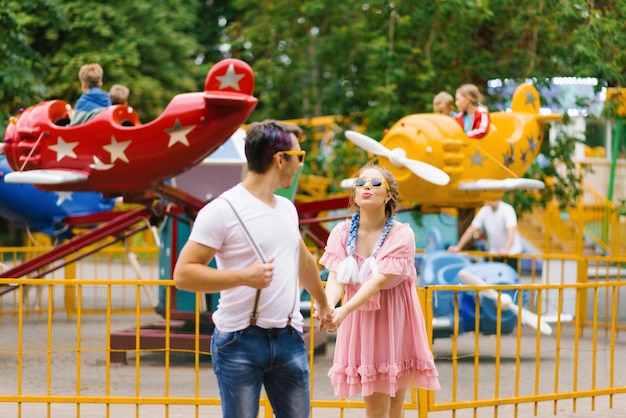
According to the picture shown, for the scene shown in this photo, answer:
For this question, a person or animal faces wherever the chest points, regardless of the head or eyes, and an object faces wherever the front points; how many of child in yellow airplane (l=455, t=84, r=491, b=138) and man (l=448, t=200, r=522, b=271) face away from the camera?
0

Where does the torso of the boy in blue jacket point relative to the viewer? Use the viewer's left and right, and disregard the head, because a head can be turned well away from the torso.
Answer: facing away from the viewer and to the left of the viewer

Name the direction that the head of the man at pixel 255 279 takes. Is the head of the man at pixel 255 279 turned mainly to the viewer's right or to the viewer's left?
to the viewer's right

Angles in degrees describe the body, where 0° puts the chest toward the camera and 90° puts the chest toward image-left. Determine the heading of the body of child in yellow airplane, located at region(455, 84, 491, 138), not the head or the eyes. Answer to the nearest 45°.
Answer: approximately 45°

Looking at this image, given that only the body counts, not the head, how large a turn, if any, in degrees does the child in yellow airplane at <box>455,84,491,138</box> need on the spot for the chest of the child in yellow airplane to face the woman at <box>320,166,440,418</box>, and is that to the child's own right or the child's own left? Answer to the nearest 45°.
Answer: approximately 45° to the child's own left

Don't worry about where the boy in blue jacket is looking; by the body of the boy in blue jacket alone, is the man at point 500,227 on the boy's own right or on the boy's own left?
on the boy's own right

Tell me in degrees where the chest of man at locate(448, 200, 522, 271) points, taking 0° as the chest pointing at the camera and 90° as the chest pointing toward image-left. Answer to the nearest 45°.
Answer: approximately 45°
